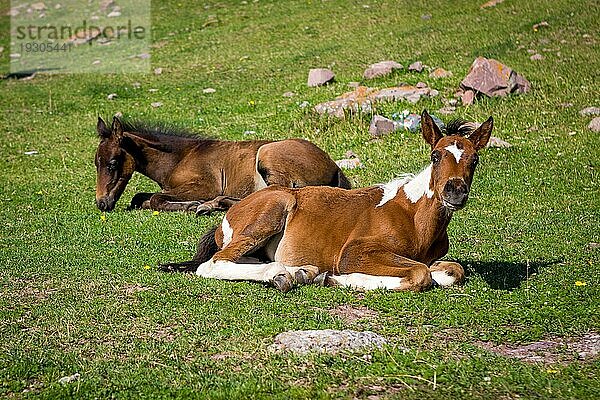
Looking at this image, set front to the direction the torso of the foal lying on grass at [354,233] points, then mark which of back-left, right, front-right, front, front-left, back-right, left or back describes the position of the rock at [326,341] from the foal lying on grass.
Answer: right

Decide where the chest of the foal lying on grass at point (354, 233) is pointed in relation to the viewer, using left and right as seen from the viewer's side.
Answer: facing to the right of the viewer

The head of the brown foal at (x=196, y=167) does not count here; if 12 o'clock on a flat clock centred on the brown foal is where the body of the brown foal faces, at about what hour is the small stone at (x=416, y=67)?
The small stone is roughly at 4 o'clock from the brown foal.

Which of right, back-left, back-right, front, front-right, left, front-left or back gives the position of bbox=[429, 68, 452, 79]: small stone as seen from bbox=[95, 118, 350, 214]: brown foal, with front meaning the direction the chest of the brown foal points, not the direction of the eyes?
back-right

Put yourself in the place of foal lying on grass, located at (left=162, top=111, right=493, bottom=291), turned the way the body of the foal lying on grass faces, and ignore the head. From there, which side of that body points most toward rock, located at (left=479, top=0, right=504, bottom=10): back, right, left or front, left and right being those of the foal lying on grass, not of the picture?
left

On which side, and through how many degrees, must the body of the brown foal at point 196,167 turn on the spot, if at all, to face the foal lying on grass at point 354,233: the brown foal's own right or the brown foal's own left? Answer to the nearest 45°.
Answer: approximately 90° to the brown foal's own left

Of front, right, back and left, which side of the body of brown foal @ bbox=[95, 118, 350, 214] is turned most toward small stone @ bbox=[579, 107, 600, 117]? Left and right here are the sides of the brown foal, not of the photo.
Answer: back

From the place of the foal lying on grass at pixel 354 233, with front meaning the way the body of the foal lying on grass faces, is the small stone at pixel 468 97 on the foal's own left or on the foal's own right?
on the foal's own left

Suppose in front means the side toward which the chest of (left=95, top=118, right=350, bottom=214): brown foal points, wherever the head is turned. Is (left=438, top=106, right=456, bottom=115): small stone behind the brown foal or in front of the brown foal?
behind

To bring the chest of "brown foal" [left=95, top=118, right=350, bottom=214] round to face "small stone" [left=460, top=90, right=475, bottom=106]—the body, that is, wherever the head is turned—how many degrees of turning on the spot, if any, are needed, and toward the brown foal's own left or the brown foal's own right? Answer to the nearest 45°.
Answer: approximately 135° to the brown foal's own right

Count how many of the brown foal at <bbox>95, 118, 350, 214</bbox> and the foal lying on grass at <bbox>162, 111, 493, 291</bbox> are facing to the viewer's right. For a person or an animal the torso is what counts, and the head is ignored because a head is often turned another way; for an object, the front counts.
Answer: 1

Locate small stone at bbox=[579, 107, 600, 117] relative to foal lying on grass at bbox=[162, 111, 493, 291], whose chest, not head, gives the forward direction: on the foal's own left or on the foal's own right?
on the foal's own left

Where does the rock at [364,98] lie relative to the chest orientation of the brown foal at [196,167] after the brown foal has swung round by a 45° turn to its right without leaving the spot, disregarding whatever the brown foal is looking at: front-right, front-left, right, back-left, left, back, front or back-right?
right

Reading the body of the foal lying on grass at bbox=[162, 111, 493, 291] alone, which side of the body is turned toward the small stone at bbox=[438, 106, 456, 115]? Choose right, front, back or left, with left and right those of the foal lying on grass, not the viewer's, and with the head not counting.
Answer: left

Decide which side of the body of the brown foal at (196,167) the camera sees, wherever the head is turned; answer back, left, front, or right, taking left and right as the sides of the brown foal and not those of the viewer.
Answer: left

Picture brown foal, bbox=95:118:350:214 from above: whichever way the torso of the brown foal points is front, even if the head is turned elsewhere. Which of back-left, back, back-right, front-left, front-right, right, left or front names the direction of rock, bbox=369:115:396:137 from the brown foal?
back-right

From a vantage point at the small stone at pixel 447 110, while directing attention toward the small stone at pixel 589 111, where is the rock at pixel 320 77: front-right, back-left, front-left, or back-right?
back-left

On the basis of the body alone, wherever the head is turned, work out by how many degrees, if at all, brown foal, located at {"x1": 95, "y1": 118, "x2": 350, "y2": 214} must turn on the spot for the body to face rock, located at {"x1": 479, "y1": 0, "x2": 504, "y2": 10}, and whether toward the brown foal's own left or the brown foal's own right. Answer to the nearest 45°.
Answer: approximately 135° to the brown foal's own right

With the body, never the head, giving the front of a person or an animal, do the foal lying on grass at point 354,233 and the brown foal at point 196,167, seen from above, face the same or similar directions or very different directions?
very different directions
